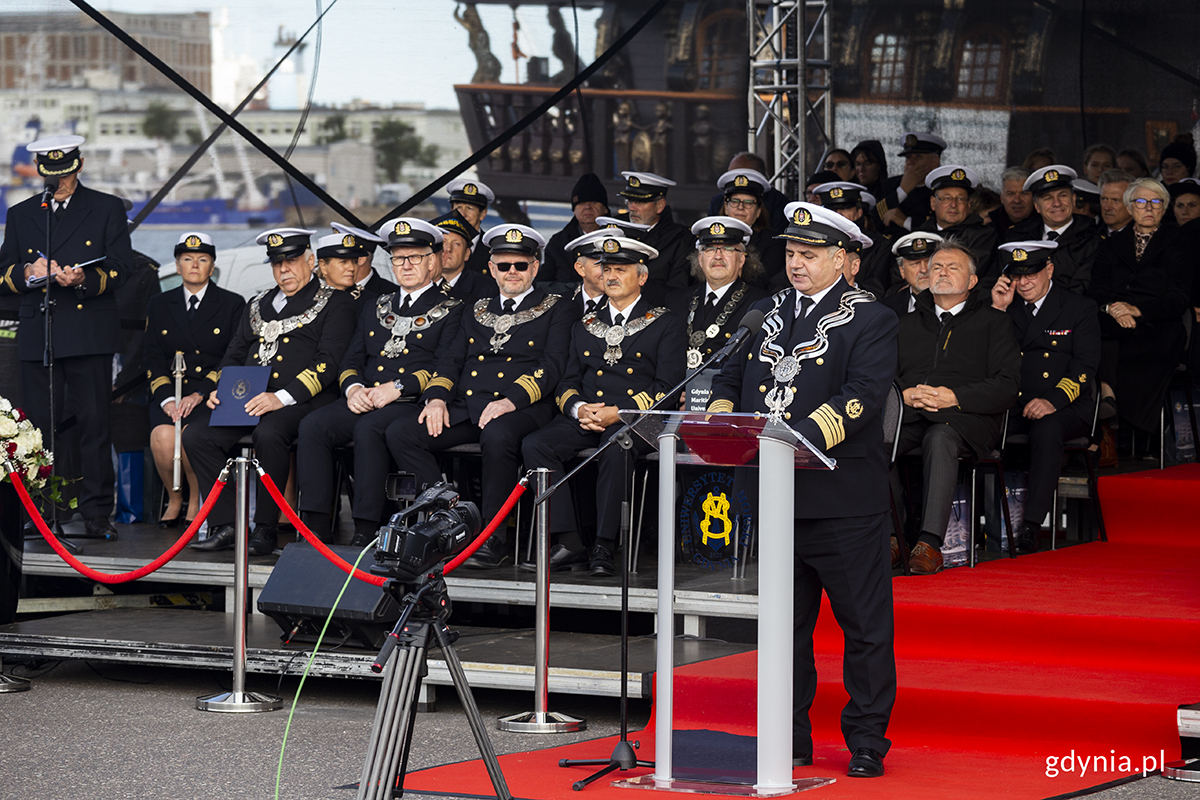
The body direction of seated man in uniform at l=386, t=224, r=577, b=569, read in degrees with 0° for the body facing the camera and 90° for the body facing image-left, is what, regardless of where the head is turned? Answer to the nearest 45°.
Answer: approximately 45°

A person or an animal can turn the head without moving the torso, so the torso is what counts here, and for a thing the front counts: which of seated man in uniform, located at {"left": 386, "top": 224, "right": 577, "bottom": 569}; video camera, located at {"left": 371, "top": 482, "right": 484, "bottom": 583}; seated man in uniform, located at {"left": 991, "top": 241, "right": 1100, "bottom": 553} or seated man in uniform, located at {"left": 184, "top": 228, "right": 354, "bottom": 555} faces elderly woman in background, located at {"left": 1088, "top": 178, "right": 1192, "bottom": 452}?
the video camera

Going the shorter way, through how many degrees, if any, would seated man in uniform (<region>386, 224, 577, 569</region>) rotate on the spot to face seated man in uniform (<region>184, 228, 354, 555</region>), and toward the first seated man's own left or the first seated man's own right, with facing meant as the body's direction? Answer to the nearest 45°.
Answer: approximately 90° to the first seated man's own right

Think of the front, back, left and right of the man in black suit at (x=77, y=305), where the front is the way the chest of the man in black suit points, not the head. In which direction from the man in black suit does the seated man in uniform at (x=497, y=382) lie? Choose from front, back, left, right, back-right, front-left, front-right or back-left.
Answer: front-left

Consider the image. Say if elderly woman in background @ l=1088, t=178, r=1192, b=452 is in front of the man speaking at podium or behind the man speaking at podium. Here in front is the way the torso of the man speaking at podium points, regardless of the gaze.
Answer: behind

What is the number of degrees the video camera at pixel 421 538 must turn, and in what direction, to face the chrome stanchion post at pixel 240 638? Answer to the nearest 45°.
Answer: approximately 45° to its left

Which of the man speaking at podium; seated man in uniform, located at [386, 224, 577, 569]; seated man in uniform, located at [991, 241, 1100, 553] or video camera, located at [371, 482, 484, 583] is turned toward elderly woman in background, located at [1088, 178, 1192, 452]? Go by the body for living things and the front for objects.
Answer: the video camera

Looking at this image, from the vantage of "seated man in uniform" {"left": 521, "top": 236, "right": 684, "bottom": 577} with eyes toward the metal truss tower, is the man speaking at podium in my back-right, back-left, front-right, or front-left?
back-right

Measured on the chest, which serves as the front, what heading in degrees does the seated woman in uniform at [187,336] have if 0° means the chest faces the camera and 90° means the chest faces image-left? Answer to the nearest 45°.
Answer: approximately 0°

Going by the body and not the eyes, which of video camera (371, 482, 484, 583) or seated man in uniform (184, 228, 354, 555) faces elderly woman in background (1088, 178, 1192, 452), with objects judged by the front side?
the video camera

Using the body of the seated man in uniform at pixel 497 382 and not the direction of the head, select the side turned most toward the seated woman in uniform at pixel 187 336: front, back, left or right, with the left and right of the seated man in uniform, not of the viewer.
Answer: right
